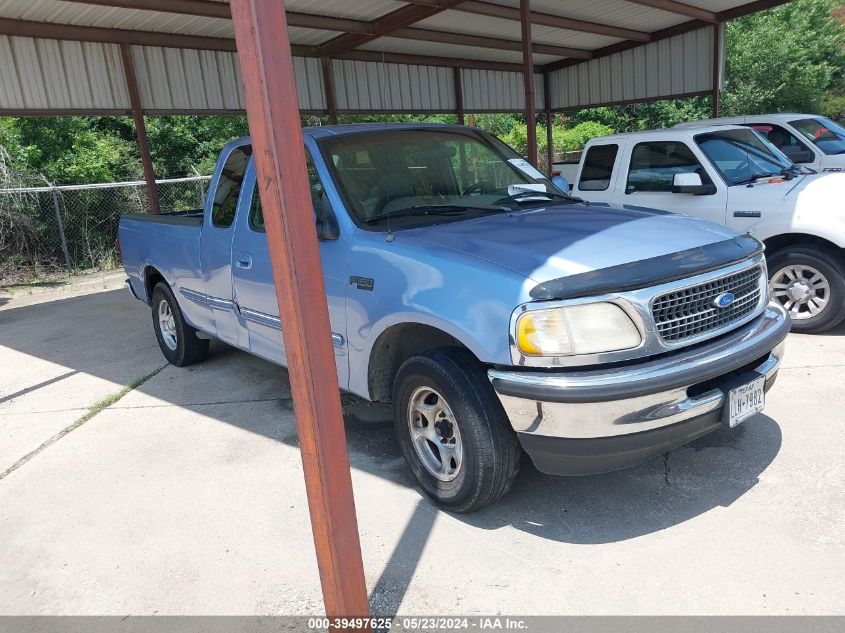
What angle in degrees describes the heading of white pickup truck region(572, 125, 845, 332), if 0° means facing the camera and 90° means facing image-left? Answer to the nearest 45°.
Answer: approximately 315°

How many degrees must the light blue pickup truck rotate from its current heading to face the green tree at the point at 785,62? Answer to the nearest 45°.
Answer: approximately 90° to its left

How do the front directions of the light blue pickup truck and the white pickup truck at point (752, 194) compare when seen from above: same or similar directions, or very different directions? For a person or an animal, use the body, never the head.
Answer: same or similar directions

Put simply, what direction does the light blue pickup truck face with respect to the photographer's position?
facing the viewer and to the right of the viewer

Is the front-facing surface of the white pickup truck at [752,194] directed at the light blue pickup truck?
no

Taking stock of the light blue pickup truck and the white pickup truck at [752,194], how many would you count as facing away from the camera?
0

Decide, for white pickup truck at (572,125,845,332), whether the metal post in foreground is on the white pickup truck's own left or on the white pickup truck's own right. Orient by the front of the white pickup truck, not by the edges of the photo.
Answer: on the white pickup truck's own right

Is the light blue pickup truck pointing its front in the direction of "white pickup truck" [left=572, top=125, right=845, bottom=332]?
no

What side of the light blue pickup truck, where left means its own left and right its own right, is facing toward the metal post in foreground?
right

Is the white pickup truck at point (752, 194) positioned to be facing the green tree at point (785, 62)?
no
